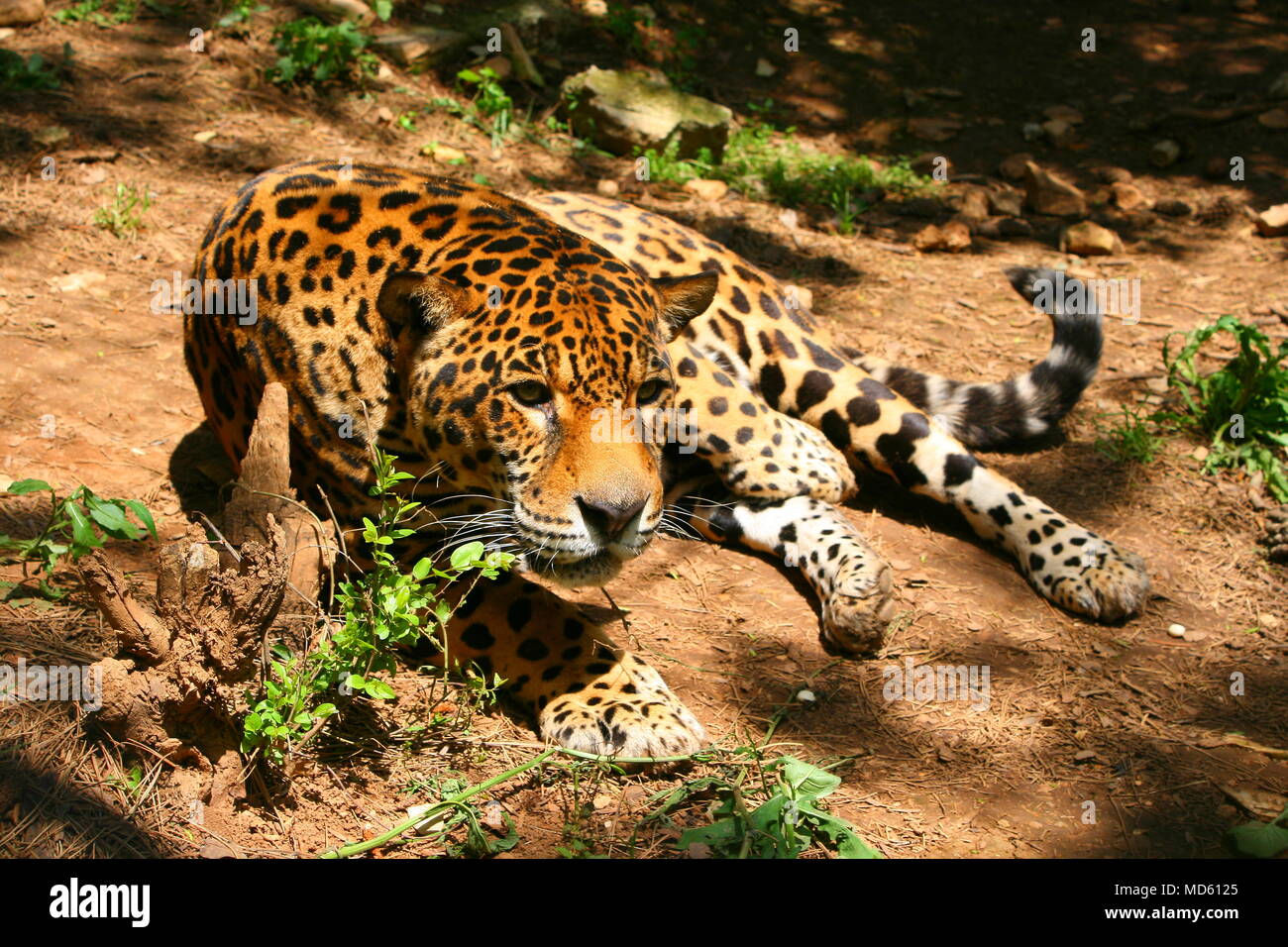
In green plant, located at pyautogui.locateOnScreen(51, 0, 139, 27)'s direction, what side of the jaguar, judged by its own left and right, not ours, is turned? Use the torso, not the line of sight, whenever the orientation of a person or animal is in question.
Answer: right

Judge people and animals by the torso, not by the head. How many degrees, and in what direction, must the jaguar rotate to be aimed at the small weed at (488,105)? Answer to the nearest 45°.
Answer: approximately 135° to its right

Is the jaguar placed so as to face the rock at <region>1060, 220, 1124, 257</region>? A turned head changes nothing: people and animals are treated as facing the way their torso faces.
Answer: no

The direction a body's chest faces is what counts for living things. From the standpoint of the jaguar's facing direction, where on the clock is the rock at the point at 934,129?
The rock is roughly at 5 o'clock from the jaguar.

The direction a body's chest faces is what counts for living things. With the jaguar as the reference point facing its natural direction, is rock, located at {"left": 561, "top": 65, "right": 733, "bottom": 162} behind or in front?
behind

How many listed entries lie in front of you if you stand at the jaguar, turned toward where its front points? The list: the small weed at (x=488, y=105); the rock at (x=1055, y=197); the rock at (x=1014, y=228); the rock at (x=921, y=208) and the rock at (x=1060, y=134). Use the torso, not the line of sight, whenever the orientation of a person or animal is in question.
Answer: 0

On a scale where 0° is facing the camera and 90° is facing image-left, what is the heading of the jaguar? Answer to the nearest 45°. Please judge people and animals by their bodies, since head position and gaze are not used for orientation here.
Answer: approximately 45°

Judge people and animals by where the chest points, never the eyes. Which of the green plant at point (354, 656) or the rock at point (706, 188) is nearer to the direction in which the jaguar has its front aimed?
the green plant

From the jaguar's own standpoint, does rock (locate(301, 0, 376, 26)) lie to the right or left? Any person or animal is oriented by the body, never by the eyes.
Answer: on its right

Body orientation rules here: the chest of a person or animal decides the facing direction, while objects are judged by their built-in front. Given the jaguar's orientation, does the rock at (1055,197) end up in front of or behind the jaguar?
behind

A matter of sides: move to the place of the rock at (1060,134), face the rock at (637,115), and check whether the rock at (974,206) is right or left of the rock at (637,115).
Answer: left

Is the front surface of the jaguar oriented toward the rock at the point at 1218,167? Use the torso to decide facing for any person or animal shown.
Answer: no

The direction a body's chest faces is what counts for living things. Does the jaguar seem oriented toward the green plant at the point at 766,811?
no

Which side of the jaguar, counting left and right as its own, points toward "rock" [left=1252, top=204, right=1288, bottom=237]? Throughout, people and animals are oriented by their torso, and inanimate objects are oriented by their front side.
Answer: back

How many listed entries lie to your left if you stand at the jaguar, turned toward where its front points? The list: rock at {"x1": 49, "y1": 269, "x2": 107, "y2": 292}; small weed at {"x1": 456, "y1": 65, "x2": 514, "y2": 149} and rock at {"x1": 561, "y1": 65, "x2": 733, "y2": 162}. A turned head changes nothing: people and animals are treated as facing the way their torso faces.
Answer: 0

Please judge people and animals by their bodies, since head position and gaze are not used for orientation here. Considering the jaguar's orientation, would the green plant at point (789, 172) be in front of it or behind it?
behind

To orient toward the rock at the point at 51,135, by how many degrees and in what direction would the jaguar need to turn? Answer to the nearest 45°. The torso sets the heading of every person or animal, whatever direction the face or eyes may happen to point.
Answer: approximately 90° to its right
